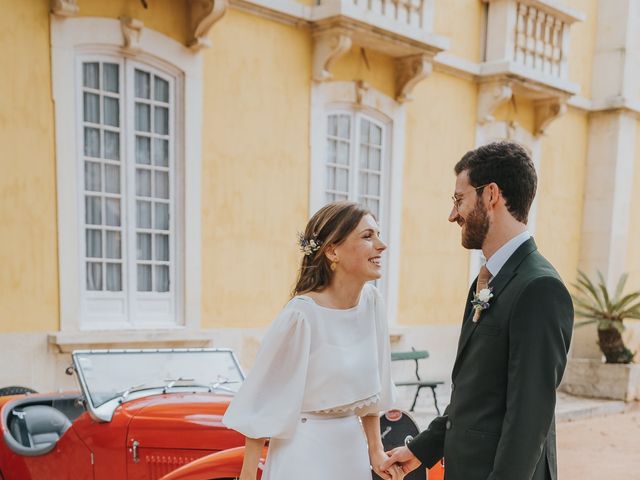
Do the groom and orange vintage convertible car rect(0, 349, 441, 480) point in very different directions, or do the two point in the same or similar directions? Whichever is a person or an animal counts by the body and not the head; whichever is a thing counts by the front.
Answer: very different directions

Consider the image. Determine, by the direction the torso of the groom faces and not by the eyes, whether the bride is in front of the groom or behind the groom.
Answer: in front

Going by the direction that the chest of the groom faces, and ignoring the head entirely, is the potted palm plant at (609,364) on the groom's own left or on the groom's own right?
on the groom's own right

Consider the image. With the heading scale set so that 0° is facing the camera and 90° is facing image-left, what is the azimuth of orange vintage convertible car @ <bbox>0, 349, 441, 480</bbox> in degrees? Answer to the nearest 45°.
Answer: approximately 315°

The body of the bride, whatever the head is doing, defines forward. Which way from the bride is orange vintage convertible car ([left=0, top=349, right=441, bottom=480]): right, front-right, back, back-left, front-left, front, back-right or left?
back

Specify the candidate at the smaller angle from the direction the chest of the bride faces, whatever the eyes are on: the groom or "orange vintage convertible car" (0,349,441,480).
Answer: the groom

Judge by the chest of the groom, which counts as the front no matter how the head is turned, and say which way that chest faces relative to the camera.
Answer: to the viewer's left

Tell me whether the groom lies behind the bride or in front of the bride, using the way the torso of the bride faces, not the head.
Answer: in front

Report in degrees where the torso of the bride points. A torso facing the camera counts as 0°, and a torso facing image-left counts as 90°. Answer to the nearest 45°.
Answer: approximately 315°

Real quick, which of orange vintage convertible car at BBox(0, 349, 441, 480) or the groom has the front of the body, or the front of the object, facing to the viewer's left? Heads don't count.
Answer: the groom

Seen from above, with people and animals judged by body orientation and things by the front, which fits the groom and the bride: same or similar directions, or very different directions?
very different directions

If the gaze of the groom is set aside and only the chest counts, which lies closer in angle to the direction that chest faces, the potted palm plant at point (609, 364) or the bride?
the bride
